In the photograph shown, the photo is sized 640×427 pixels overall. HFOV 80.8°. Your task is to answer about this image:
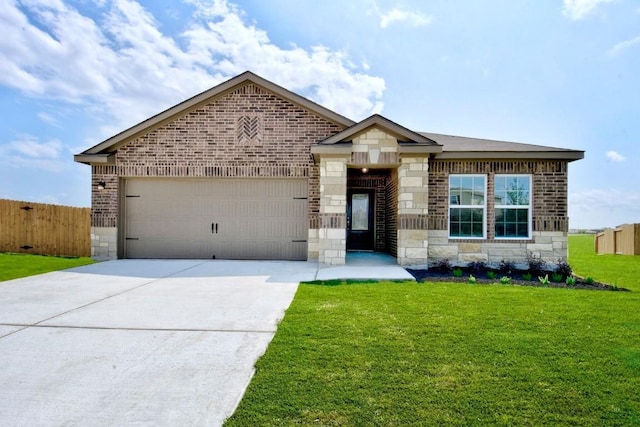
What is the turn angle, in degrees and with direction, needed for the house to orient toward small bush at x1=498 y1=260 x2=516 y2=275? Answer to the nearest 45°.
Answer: approximately 90° to its left

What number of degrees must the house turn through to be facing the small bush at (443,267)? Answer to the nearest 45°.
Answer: approximately 90° to its left

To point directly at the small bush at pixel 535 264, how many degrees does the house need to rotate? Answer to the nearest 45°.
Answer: approximately 90° to its left

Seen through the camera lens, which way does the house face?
facing the viewer

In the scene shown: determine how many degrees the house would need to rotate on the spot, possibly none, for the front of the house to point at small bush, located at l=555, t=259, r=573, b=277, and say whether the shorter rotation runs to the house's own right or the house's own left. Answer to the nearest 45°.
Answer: approximately 90° to the house's own left

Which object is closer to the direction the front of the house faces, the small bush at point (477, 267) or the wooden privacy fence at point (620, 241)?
the small bush
